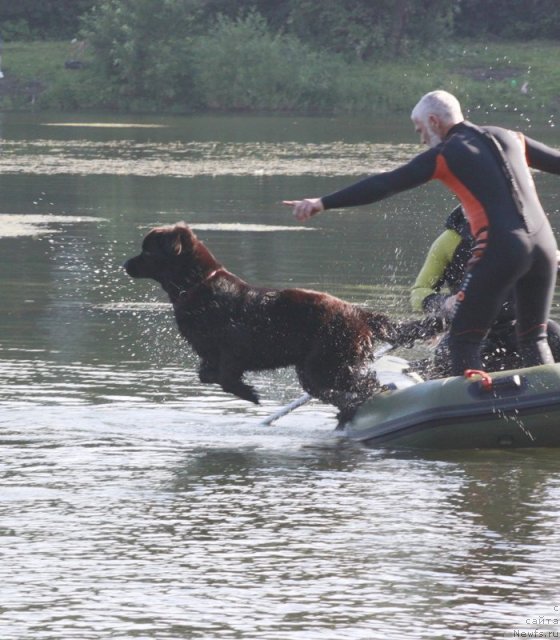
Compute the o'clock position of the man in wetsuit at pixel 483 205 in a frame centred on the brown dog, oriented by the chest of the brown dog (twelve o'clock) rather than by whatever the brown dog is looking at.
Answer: The man in wetsuit is roughly at 7 o'clock from the brown dog.

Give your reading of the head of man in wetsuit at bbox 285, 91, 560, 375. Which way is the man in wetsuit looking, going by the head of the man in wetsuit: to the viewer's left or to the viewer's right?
to the viewer's left

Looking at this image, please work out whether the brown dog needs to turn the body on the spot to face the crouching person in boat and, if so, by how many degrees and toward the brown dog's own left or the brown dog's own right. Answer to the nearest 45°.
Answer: approximately 180°

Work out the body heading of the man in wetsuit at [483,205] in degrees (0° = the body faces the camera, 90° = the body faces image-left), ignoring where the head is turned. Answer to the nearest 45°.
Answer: approximately 135°

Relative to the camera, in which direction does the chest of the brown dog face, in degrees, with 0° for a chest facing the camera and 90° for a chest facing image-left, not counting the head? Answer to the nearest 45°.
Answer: approximately 90°

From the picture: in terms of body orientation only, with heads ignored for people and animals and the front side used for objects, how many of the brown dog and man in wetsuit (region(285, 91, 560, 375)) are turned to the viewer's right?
0

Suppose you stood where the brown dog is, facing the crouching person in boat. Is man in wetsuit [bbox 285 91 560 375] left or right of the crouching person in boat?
right

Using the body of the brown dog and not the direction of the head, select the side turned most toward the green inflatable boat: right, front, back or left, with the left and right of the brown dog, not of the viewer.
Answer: back
